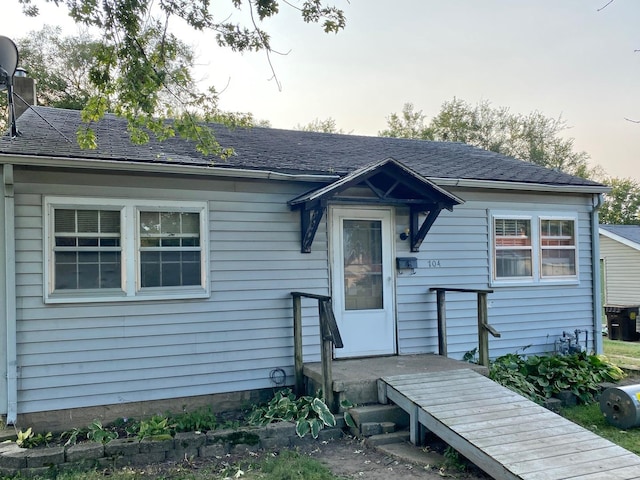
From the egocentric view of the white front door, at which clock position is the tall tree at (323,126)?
The tall tree is roughly at 6 o'clock from the white front door.

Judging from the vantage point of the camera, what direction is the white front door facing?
facing the viewer

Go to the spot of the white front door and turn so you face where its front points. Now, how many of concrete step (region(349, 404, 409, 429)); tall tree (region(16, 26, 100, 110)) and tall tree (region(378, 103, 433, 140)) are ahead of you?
1

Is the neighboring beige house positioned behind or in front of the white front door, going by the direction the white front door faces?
behind

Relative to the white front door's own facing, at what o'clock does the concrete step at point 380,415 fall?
The concrete step is roughly at 12 o'clock from the white front door.

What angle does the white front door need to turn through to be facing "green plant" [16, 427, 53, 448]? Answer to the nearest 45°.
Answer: approximately 45° to its right

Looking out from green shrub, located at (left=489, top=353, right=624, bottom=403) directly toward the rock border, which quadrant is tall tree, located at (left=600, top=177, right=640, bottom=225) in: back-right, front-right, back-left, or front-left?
back-right

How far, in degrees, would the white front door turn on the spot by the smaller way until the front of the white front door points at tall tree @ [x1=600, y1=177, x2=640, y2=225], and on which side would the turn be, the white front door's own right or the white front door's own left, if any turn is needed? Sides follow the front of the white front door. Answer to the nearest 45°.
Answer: approximately 135° to the white front door's own left

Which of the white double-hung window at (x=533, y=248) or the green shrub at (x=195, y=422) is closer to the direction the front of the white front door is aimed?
the green shrub

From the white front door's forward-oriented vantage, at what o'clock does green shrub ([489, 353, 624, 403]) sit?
The green shrub is roughly at 9 o'clock from the white front door.

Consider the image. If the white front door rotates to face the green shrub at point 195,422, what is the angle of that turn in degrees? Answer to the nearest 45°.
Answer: approximately 45° to its right

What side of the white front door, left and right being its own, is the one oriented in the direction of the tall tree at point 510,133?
back

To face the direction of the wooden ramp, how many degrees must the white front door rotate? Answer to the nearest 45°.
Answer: approximately 45° to its left

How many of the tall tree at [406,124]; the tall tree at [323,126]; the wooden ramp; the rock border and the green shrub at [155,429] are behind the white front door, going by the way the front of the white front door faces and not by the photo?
2
